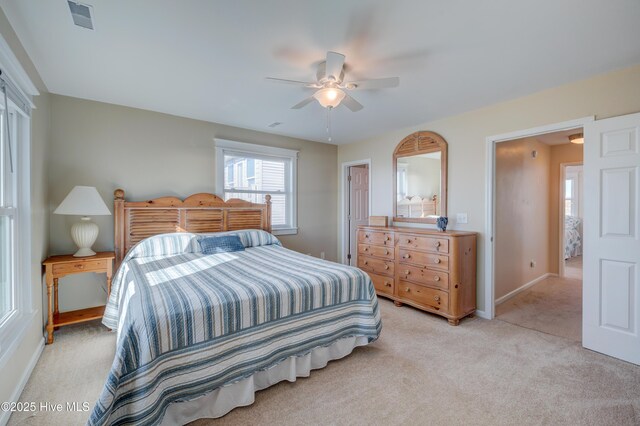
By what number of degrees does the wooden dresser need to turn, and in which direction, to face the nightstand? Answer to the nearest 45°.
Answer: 0° — it already faces it

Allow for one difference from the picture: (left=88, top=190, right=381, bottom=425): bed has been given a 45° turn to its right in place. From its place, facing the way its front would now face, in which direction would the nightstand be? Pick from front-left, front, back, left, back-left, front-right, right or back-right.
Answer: back-right

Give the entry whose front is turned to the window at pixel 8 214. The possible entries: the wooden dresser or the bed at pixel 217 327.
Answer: the wooden dresser

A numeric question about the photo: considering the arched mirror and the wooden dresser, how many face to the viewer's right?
0

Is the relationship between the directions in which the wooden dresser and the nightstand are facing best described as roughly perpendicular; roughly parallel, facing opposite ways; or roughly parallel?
roughly perpendicular

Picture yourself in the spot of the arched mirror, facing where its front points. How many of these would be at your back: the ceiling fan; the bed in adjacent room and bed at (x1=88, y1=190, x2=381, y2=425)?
1

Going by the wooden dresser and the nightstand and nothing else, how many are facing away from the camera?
0

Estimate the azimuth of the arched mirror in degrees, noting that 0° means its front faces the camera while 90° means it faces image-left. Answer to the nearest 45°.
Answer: approximately 45°

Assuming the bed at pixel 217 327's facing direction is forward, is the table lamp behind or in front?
behind

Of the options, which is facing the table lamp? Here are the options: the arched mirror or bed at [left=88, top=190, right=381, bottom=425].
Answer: the arched mirror

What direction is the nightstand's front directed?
toward the camera

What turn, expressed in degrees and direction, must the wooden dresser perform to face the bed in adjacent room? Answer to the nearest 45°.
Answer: approximately 180°

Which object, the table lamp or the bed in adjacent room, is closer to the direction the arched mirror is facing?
the table lamp

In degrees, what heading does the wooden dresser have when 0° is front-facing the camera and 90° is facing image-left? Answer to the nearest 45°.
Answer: approximately 45°

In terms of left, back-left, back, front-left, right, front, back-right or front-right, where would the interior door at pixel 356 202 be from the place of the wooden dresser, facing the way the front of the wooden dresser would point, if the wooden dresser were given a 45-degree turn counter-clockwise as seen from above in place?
back-right

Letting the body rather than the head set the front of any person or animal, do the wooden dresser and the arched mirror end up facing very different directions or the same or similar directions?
same or similar directions
